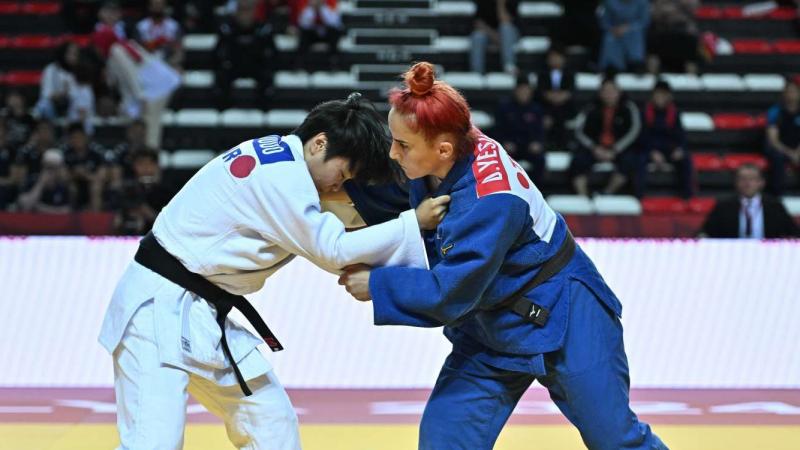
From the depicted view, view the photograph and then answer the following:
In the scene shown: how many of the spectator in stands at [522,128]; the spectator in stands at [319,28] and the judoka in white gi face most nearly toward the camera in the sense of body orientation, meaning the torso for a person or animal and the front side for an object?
2

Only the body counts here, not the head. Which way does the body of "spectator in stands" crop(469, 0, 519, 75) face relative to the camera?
toward the camera

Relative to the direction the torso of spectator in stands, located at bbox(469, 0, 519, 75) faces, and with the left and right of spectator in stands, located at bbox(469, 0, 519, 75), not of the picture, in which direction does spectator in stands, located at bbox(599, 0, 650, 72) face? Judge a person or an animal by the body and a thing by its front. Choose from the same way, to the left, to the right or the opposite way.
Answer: the same way

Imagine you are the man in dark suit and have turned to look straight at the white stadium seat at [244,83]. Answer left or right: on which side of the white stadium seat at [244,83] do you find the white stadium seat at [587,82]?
right

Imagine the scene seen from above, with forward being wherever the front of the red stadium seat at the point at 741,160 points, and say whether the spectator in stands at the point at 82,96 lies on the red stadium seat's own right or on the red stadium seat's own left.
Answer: on the red stadium seat's own right

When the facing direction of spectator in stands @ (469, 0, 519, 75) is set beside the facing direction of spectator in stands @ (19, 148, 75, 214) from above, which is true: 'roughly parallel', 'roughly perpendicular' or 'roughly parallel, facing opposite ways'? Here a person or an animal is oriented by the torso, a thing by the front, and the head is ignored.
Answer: roughly parallel

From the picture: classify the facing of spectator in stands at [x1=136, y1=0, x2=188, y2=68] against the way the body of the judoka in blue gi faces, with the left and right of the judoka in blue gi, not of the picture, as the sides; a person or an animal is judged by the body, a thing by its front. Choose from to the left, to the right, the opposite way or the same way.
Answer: to the left

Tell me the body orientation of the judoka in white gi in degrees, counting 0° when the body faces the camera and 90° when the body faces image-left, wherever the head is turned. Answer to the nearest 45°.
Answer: approximately 270°

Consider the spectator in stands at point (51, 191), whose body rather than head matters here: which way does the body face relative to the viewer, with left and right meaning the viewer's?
facing the viewer

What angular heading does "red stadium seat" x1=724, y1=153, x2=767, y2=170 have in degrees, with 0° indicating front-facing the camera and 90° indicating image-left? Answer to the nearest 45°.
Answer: approximately 0°

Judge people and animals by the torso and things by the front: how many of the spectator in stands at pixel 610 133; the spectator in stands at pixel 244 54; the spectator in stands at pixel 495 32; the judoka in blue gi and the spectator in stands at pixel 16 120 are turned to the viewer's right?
0

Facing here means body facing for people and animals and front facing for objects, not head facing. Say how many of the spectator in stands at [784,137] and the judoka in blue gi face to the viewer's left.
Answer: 1

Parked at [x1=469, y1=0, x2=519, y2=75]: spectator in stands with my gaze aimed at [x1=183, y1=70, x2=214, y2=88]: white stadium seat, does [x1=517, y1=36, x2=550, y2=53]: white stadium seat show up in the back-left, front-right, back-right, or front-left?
back-right

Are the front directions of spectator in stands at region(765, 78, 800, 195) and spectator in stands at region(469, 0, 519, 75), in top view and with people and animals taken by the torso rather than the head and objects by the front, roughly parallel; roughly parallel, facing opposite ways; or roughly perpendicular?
roughly parallel

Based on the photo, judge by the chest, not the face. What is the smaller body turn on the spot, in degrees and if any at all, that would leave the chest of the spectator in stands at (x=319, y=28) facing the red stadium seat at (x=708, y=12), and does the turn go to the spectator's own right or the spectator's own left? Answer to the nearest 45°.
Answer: approximately 90° to the spectator's own left

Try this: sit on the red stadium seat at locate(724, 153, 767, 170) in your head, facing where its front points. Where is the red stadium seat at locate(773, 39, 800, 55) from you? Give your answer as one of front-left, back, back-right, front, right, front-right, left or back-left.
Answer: back

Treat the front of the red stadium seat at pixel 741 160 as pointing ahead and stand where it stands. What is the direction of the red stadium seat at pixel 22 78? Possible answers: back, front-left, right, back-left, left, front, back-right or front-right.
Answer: right

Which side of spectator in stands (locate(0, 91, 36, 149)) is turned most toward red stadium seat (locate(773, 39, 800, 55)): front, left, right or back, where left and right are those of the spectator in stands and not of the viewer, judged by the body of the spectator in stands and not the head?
left

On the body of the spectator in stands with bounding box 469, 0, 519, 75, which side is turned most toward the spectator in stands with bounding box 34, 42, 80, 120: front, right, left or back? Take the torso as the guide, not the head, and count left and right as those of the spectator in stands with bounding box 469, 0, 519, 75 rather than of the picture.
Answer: right

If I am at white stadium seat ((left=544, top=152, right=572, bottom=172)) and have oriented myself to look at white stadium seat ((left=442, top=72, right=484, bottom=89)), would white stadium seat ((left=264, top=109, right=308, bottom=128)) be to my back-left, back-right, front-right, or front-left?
front-left

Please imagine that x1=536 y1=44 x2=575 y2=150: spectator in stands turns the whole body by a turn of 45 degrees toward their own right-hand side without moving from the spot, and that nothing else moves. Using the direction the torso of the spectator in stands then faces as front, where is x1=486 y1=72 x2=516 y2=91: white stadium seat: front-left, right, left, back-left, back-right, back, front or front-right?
right

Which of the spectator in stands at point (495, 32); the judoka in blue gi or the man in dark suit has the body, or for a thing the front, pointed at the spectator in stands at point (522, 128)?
the spectator in stands at point (495, 32)
